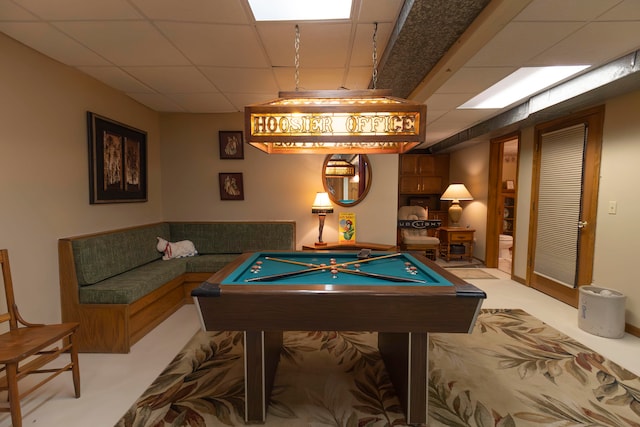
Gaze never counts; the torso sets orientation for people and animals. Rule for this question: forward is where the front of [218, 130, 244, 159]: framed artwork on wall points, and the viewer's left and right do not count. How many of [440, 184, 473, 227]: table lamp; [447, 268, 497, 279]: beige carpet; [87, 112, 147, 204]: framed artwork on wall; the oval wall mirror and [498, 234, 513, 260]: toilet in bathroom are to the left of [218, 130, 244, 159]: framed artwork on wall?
4

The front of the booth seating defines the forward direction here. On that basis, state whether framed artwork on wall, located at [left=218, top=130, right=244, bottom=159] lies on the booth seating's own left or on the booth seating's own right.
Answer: on the booth seating's own left

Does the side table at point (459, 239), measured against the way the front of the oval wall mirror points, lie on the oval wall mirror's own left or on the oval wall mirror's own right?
on the oval wall mirror's own left

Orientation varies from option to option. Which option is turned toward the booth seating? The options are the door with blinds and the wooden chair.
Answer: the door with blinds

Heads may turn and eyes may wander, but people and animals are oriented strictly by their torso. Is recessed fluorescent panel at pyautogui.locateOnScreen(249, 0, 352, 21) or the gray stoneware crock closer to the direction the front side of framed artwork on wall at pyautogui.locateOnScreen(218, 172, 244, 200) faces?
the recessed fluorescent panel

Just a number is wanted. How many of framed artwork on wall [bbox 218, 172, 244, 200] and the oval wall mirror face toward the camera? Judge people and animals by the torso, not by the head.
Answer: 2

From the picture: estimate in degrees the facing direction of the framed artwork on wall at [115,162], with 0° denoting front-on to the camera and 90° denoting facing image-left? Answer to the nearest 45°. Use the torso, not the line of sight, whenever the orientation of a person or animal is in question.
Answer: approximately 315°

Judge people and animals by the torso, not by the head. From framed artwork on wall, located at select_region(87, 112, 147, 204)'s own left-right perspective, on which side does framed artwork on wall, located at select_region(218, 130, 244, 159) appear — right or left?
on its left

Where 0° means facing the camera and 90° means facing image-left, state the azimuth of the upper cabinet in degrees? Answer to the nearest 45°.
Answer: approximately 0°
